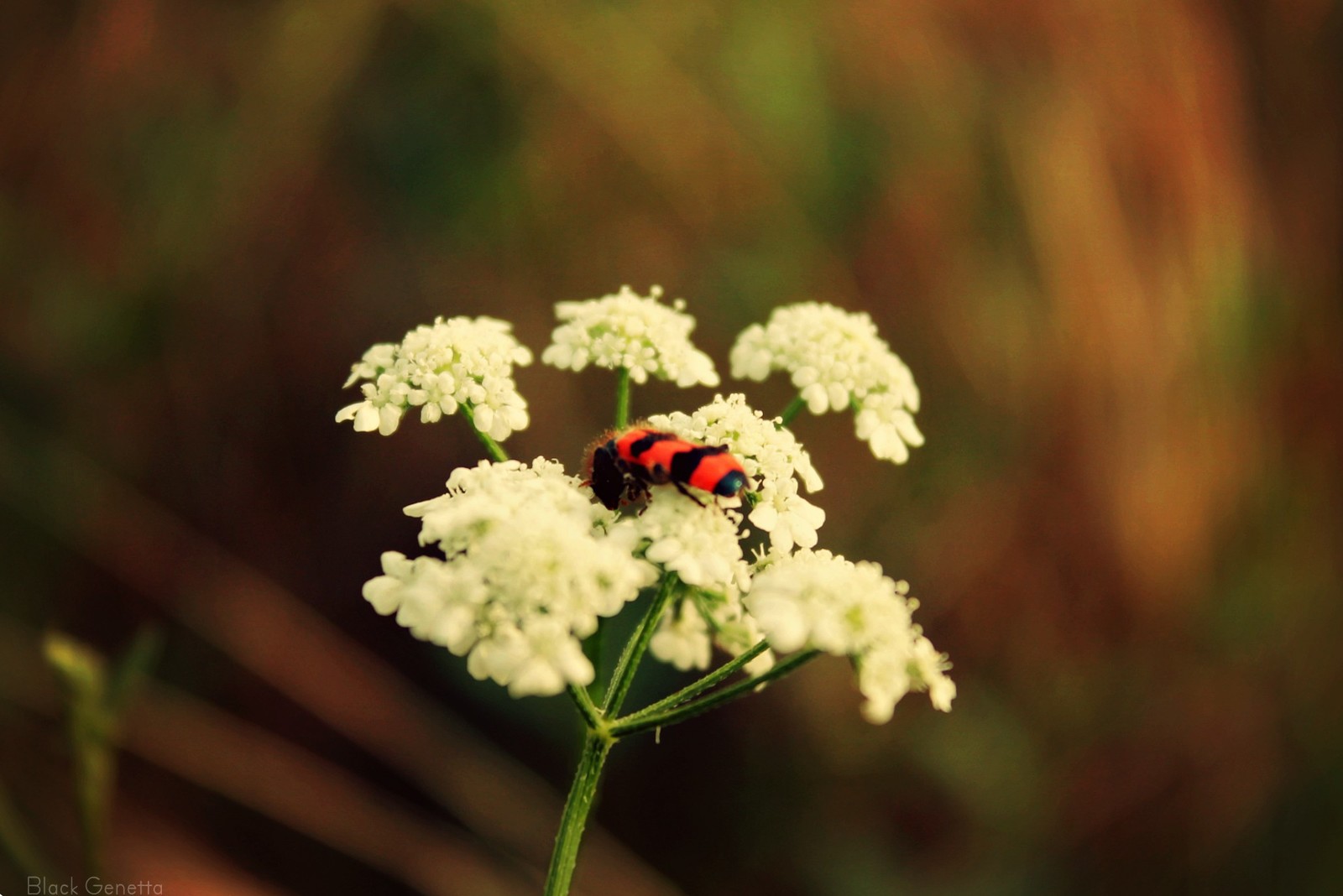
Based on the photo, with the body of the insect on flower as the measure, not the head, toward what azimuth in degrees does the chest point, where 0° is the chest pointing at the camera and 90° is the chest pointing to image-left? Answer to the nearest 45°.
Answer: approximately 90°
